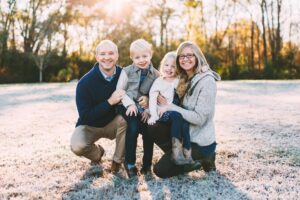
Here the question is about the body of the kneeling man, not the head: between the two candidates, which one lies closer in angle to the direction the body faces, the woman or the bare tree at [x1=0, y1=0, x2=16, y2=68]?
the woman

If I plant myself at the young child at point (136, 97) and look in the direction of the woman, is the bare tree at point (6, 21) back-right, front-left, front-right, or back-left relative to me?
back-left

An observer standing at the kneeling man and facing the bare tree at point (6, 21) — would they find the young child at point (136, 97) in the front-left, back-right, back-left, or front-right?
back-right

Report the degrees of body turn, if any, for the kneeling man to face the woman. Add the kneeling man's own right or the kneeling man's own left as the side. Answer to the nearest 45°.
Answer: approximately 45° to the kneeling man's own left

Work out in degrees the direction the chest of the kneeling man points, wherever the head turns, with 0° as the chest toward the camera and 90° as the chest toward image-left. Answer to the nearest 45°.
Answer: approximately 315°

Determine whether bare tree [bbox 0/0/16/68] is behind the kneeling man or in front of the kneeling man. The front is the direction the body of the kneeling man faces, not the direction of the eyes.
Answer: behind
